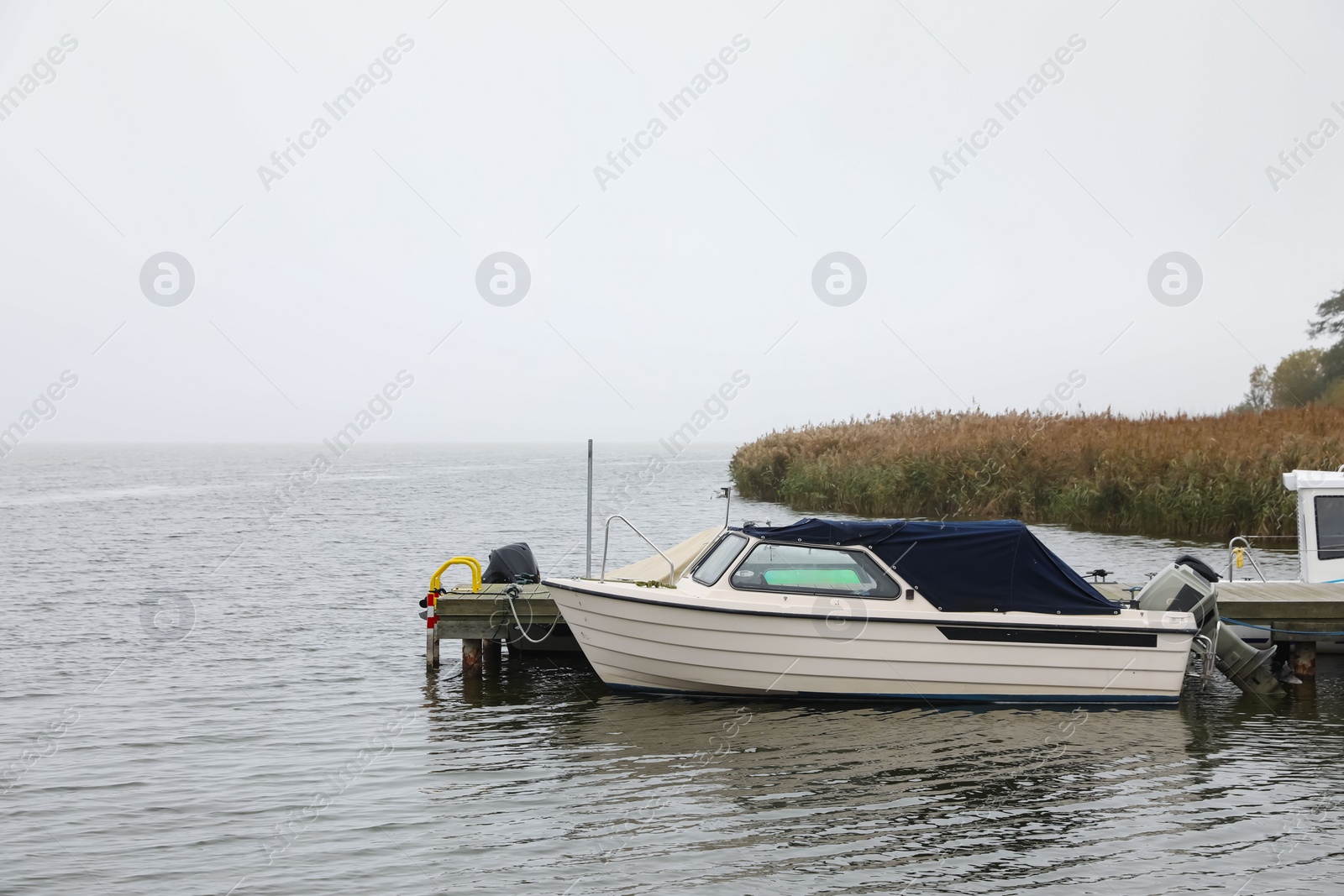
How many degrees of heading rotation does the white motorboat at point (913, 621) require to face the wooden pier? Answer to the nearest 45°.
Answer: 0° — it already faces it

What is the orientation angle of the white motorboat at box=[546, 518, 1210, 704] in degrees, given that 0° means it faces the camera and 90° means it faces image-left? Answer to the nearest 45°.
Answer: approximately 90°

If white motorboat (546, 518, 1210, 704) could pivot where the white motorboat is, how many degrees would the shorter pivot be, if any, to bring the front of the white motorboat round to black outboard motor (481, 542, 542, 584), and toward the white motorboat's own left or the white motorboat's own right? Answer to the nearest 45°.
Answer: approximately 45° to the white motorboat's own right

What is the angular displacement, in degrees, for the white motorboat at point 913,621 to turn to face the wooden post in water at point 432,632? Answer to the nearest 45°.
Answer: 0° — it already faces it
